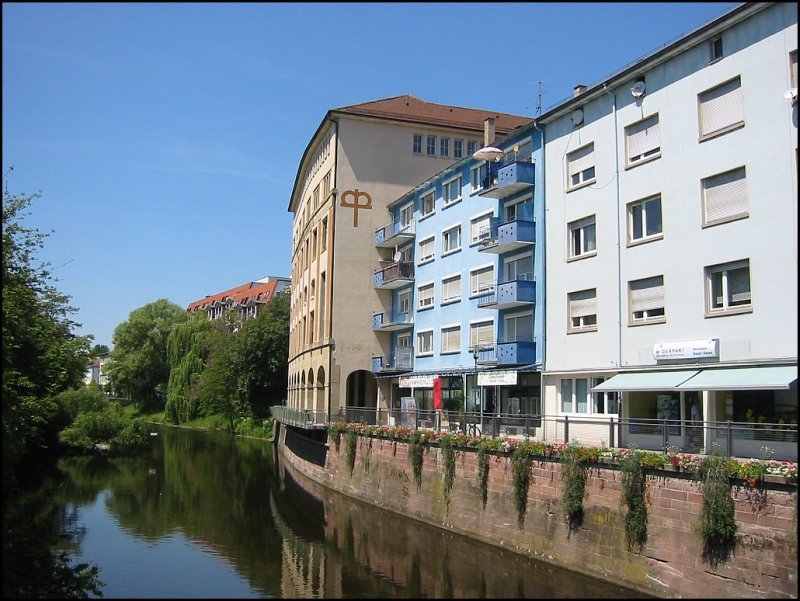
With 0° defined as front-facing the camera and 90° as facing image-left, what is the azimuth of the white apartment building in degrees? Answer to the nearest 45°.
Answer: approximately 45°

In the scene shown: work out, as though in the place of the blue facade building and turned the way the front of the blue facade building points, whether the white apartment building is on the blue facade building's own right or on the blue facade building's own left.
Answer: on the blue facade building's own left

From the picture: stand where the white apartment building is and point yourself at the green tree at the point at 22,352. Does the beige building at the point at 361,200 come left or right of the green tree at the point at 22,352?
right

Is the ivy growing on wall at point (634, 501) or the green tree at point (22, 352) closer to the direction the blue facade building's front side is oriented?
the green tree

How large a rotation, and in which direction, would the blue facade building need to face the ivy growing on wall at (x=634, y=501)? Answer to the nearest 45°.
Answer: approximately 45° to its left

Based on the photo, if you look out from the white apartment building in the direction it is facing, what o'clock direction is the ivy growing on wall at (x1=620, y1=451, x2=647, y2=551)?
The ivy growing on wall is roughly at 11 o'clock from the white apartment building.

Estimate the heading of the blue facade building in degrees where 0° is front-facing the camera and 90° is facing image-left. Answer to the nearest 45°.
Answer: approximately 45°

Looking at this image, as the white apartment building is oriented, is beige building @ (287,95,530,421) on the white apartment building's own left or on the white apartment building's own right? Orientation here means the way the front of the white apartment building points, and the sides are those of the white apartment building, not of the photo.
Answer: on the white apartment building's own right

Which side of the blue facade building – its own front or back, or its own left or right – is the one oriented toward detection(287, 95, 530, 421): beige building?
right
